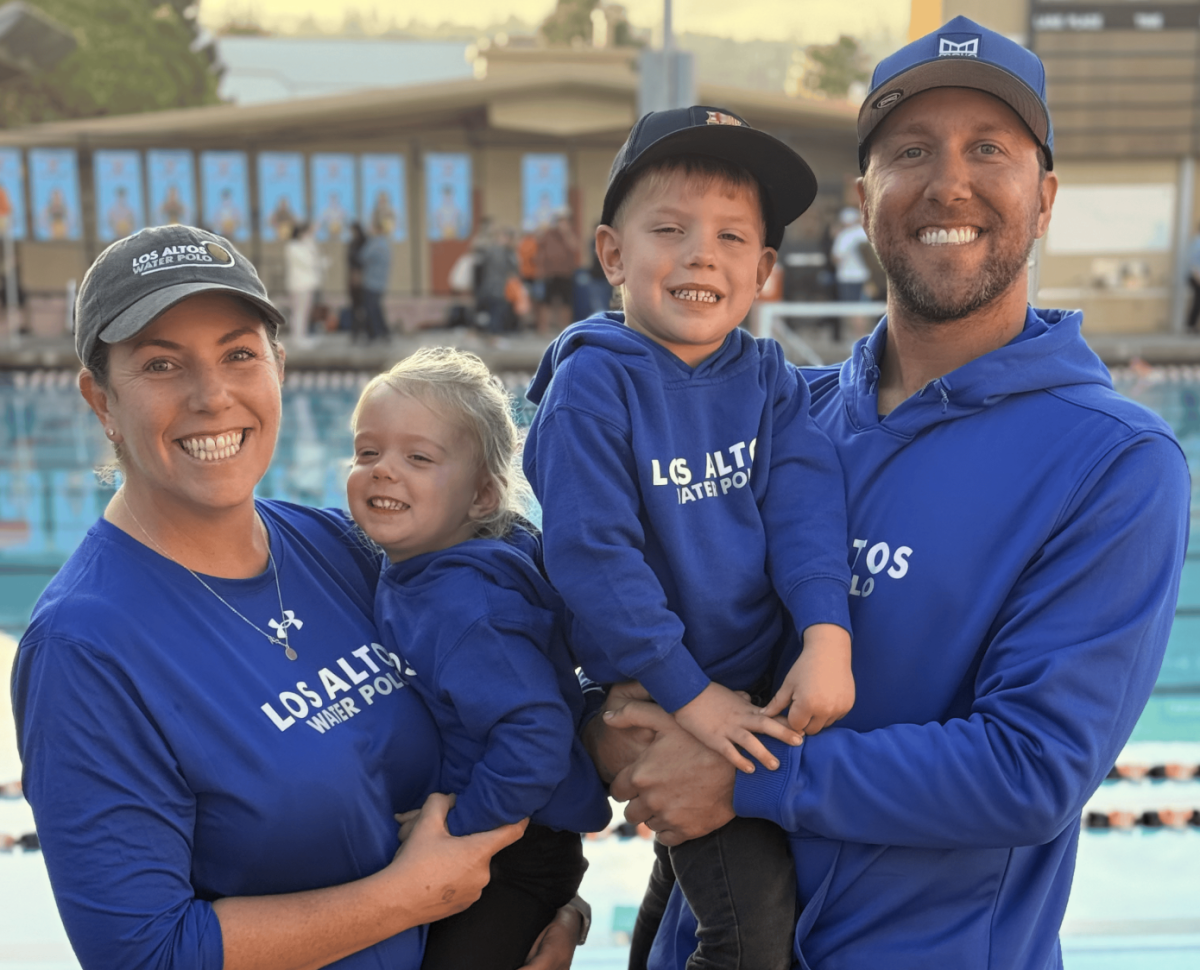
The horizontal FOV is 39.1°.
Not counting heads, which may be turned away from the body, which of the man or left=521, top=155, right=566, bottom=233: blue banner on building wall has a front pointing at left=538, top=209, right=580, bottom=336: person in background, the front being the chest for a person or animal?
the blue banner on building wall

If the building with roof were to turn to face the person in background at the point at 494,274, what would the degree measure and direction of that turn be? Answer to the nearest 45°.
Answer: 0° — it already faces them

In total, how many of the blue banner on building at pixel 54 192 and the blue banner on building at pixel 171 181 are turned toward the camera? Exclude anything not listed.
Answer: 2

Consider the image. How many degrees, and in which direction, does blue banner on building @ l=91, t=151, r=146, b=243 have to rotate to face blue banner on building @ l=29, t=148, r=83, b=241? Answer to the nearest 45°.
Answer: approximately 90° to its right

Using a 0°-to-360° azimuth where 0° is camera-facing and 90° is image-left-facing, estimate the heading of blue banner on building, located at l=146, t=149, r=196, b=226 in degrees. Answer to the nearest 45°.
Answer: approximately 0°

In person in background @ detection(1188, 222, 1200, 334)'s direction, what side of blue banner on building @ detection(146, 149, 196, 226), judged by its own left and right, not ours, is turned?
left

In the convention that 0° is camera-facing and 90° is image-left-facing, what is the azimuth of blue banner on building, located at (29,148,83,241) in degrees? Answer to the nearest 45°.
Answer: approximately 0°

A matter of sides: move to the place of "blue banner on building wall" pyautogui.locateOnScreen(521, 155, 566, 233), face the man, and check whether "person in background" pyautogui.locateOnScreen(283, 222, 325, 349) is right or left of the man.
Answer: right
